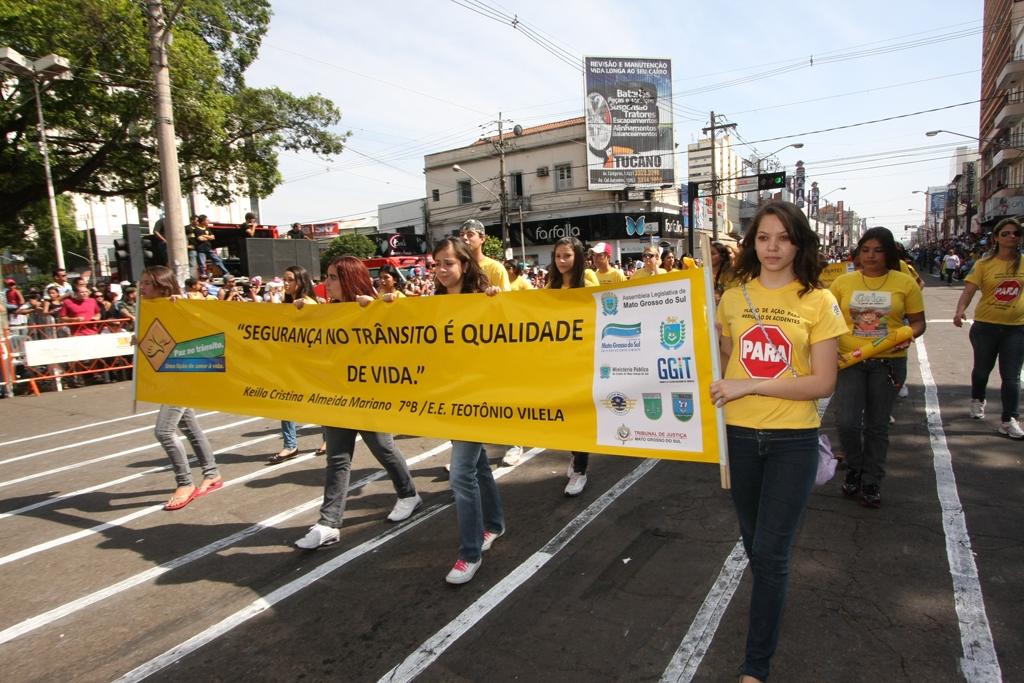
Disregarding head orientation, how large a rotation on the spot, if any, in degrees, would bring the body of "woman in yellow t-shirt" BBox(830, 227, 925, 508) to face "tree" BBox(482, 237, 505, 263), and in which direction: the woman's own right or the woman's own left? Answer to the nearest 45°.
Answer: approximately 135° to the woman's own right

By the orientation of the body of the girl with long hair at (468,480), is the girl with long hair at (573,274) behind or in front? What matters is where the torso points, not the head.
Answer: behind

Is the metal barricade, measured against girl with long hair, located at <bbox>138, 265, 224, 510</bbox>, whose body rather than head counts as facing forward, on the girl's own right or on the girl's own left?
on the girl's own right

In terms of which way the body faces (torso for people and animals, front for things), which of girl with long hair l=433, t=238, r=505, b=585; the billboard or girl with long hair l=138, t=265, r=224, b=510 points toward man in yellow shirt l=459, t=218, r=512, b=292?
the billboard

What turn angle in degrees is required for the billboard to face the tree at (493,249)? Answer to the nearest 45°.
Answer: approximately 90° to its right

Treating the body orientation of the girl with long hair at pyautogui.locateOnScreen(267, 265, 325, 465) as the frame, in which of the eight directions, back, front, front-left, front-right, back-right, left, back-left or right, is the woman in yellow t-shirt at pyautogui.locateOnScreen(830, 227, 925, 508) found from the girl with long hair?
left

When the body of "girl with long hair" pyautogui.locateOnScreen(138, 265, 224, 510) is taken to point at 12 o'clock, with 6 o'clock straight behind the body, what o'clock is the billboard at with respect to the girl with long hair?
The billboard is roughly at 6 o'clock from the girl with long hair.
